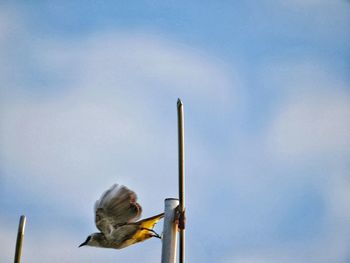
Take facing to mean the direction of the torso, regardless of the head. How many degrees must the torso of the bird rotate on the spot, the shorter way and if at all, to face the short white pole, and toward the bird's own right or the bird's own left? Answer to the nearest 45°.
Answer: approximately 135° to the bird's own left

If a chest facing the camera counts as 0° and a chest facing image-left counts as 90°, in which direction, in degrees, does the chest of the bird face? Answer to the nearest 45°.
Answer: approximately 90°

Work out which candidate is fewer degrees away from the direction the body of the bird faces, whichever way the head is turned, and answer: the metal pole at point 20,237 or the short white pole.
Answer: the metal pole

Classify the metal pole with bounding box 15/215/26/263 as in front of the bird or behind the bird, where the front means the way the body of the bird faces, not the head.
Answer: in front
